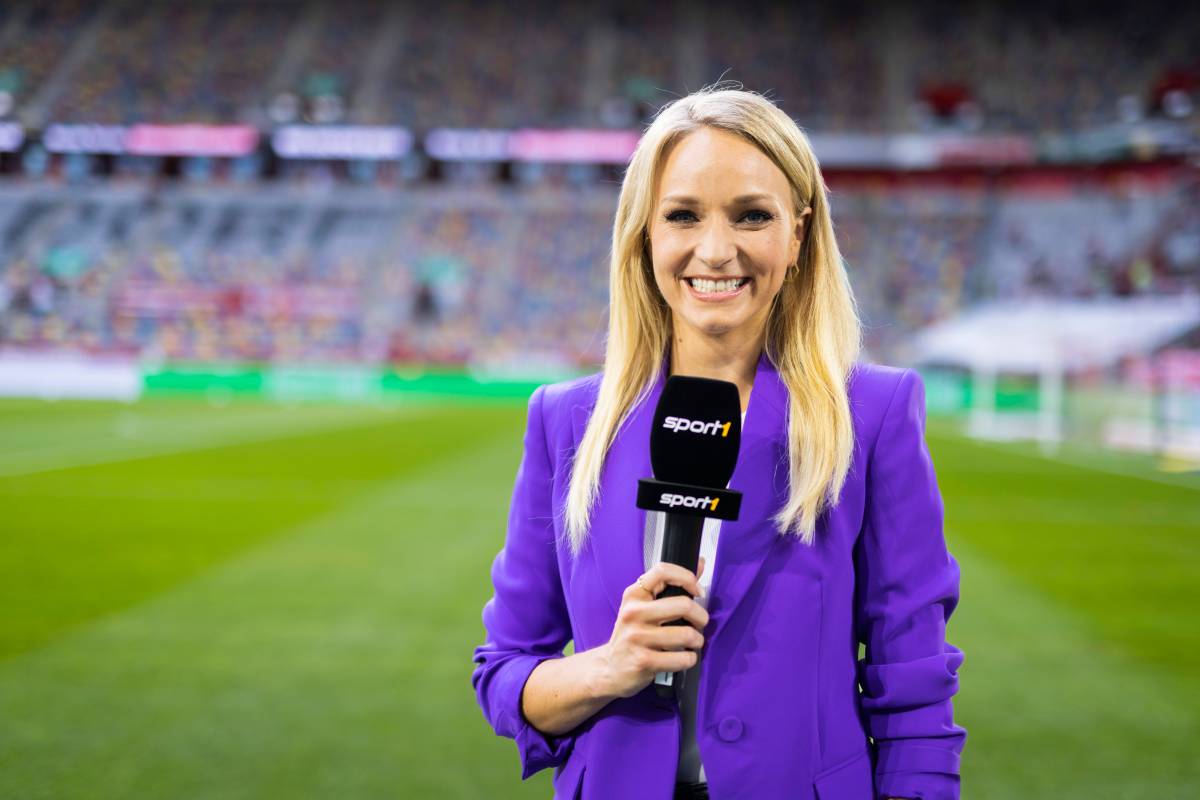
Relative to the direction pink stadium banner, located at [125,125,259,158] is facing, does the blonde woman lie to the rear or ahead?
ahead

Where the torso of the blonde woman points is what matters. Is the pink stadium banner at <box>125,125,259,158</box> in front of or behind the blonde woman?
behind

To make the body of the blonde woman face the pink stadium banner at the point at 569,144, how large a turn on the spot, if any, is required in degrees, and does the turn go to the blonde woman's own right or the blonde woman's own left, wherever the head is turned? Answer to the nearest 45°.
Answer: approximately 180°

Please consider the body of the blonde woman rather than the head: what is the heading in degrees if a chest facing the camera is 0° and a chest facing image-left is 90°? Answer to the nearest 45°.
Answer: approximately 0°

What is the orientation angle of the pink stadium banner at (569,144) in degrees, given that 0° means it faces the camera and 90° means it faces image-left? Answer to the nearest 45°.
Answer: approximately 0°

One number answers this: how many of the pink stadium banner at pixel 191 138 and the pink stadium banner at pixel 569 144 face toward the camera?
2

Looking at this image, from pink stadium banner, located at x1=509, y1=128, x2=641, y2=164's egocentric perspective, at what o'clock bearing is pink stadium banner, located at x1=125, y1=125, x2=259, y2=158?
pink stadium banner, located at x1=125, y1=125, x2=259, y2=158 is roughly at 3 o'clock from pink stadium banner, located at x1=509, y1=128, x2=641, y2=164.
